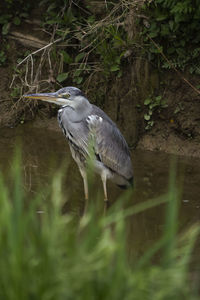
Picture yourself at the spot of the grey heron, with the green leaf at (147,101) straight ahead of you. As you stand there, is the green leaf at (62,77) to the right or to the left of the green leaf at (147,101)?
left

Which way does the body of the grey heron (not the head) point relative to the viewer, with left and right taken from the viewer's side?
facing to the left of the viewer

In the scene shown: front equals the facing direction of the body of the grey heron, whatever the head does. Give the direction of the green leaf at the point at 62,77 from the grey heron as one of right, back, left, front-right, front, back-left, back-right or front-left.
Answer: right

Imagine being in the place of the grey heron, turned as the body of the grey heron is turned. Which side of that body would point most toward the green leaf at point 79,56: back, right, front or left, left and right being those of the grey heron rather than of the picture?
right

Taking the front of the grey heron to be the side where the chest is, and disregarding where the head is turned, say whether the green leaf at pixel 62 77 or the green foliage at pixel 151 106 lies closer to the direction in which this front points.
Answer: the green leaf

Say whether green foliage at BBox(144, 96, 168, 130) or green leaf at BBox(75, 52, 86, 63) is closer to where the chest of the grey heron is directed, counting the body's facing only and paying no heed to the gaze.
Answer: the green leaf

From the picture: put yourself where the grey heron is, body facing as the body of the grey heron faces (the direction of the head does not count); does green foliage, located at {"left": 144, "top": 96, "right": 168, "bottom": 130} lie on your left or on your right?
on your right

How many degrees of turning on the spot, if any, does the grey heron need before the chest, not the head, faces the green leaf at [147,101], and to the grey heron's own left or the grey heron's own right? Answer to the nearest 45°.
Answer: approximately 135° to the grey heron's own right
